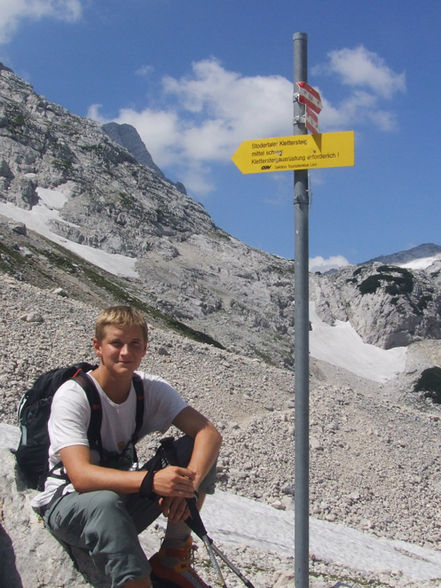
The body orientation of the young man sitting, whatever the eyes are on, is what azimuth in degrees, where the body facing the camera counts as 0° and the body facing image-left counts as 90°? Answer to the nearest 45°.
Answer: approximately 315°

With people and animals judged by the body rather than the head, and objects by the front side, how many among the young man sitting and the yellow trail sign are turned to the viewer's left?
0

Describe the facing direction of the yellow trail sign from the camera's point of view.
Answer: facing the viewer
